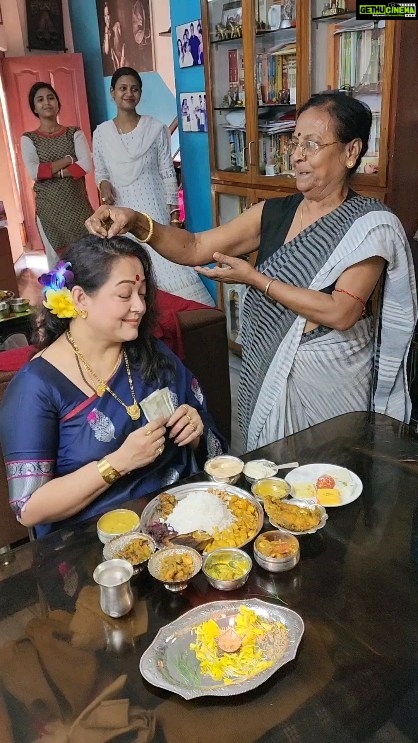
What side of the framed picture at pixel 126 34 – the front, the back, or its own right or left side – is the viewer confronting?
front

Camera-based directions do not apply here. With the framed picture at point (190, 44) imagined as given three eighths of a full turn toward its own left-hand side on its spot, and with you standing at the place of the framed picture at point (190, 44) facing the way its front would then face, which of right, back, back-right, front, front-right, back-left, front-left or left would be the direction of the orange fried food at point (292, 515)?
right

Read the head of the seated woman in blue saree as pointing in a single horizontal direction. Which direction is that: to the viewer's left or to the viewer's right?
to the viewer's right

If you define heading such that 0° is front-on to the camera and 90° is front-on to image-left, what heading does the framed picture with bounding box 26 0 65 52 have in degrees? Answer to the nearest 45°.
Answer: approximately 0°

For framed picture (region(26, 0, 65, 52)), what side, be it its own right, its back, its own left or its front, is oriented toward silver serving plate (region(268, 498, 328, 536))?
front

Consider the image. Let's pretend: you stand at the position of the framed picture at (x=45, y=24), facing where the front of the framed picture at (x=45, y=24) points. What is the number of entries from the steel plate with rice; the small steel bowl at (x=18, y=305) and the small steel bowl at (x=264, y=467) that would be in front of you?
3

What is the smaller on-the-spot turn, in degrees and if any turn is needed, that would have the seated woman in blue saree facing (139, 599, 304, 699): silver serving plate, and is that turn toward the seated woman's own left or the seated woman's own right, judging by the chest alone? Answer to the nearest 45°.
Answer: approximately 45° to the seated woman's own right

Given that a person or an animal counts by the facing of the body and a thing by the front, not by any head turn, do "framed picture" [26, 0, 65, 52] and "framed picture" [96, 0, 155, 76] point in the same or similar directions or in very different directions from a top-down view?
same or similar directions

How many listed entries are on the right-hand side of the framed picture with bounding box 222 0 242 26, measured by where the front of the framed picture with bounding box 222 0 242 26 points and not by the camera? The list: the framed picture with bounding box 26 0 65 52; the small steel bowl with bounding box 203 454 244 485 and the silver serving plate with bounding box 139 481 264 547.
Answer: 1

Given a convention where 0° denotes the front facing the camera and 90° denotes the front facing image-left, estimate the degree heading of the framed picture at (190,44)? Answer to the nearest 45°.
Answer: approximately 45°

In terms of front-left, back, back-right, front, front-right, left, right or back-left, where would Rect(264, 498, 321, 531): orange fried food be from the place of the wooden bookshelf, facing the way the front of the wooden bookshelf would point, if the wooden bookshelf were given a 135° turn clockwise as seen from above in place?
back

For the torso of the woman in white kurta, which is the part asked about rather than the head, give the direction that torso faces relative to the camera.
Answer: toward the camera

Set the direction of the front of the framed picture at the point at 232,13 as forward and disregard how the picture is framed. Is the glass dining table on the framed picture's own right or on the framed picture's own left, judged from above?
on the framed picture's own left

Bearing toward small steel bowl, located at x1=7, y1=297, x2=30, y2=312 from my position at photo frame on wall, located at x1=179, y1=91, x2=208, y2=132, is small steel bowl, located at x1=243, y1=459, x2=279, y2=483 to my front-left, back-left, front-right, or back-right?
front-left

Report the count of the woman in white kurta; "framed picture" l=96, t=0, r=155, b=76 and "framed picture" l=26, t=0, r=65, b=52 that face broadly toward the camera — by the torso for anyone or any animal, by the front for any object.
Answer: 3

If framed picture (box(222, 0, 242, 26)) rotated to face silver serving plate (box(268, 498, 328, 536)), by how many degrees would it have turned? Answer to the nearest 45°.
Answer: approximately 45° to its left

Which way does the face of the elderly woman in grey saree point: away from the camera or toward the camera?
toward the camera

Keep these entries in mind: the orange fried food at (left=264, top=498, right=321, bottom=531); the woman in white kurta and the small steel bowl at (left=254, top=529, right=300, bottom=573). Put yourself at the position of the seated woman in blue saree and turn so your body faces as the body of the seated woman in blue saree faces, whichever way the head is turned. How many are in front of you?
2

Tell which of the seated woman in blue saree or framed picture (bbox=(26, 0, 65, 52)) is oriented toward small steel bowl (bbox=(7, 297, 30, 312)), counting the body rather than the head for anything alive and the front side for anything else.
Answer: the framed picture
